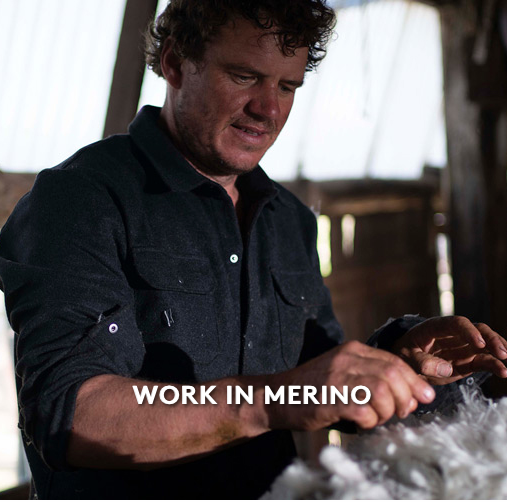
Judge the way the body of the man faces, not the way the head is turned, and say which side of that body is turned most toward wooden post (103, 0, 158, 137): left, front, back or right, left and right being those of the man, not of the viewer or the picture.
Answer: back

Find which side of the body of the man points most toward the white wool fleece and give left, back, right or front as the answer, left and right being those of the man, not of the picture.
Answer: front

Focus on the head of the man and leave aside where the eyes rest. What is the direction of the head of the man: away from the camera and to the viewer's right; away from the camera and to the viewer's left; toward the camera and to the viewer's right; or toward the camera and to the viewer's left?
toward the camera and to the viewer's right

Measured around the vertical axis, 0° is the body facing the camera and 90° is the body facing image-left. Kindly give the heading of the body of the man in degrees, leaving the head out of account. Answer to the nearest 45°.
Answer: approximately 315°

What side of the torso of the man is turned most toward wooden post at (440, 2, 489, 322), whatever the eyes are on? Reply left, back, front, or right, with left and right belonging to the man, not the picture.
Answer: left
